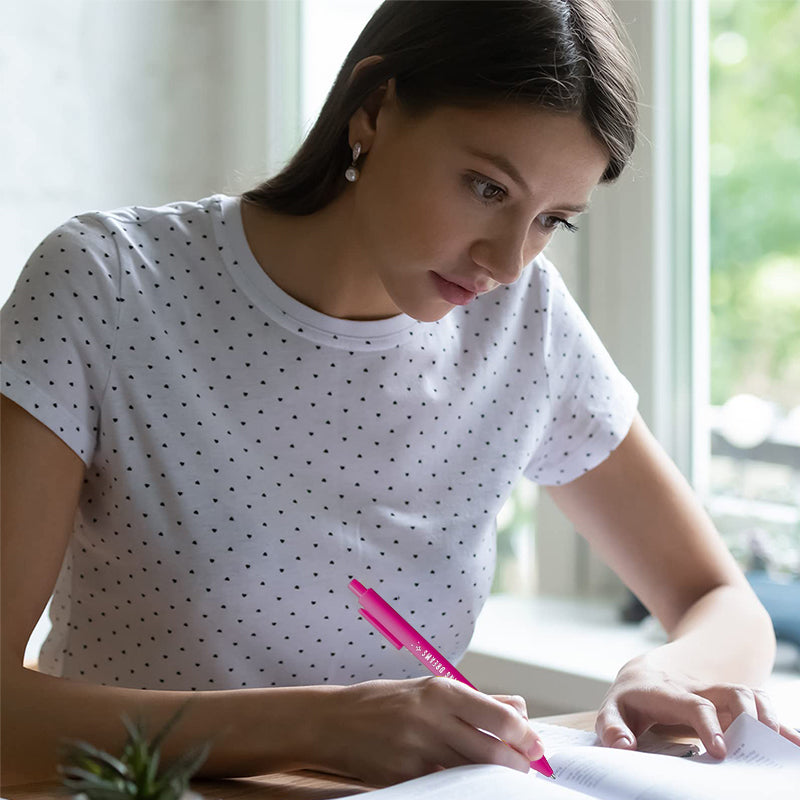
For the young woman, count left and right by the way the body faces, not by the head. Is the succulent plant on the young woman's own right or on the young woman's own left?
on the young woman's own right

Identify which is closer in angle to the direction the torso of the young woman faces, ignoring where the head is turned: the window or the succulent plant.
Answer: the succulent plant

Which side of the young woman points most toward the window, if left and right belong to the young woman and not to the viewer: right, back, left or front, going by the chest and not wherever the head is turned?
left

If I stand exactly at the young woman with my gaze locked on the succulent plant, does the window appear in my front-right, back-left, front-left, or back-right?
back-left

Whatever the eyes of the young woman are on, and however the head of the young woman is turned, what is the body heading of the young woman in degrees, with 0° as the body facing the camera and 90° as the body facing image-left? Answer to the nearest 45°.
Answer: approximately 315°
